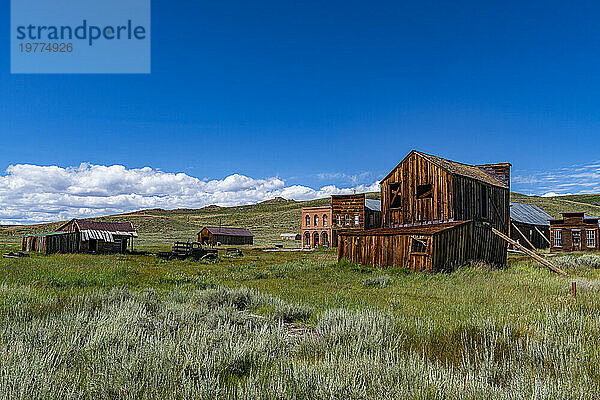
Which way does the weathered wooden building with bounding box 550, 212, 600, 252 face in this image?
toward the camera

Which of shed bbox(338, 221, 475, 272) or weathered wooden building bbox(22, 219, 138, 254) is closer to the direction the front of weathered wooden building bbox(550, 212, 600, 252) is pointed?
the shed

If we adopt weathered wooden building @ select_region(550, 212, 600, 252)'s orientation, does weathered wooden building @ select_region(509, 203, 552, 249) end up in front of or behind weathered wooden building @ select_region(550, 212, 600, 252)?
behind

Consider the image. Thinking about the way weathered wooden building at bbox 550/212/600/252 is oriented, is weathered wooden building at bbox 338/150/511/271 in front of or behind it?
in front

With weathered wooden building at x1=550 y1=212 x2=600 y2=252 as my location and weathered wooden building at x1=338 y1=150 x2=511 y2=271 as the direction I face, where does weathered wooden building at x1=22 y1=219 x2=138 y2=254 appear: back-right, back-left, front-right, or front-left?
front-right

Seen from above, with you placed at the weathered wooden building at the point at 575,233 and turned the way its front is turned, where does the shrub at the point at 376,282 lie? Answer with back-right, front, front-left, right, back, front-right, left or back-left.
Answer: front
